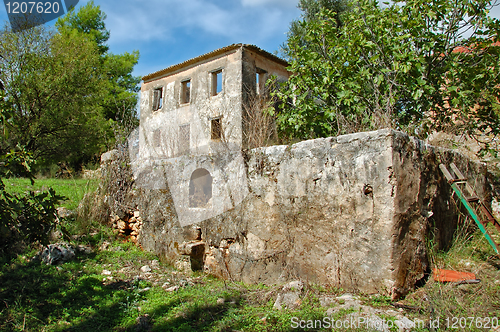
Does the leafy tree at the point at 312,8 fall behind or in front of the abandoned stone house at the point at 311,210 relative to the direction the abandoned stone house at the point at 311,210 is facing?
behind

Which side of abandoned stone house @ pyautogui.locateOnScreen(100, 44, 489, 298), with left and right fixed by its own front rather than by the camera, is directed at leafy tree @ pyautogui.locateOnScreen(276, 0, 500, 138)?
back

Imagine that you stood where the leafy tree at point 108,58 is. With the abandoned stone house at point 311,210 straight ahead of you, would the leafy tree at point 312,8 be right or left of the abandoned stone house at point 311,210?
left

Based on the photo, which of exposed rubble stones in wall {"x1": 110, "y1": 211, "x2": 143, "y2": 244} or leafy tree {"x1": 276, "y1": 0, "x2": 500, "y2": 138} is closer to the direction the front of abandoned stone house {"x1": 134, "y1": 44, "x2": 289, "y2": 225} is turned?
the exposed rubble stones in wall

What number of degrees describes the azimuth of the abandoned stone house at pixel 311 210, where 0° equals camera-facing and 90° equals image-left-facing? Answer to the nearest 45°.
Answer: approximately 45°

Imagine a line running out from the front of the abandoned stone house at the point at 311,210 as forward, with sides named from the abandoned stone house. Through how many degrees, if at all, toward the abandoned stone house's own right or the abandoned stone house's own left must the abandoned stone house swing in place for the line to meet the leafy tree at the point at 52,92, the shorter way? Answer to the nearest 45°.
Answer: approximately 90° to the abandoned stone house's own right

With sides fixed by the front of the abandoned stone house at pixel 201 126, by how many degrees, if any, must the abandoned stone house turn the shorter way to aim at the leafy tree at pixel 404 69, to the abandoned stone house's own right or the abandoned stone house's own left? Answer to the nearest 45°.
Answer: approximately 90° to the abandoned stone house's own left
